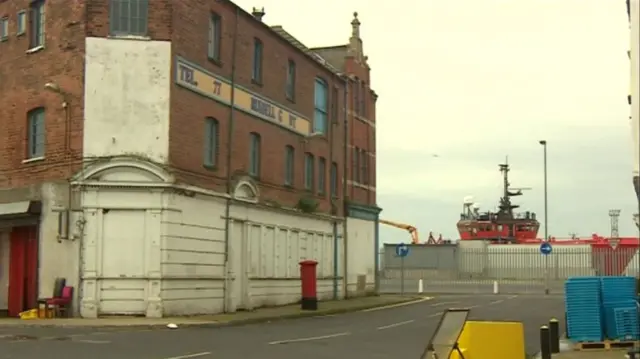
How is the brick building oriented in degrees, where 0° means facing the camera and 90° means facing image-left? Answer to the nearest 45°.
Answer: approximately 315°
